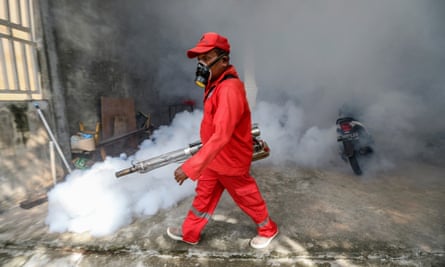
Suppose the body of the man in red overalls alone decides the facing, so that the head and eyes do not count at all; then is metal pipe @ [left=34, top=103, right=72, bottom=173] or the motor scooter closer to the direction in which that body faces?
the metal pipe

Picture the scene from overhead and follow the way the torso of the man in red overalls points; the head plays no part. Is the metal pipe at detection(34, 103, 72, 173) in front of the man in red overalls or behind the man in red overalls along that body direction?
in front

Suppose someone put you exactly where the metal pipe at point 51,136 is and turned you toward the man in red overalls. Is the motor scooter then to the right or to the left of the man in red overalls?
left

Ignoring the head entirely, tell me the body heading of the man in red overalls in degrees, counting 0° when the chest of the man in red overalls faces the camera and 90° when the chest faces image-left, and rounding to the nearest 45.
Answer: approximately 90°

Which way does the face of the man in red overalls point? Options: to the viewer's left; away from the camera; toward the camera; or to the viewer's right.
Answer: to the viewer's left

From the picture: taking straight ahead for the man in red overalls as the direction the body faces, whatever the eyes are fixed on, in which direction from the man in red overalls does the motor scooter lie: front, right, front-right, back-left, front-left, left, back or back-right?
back-right

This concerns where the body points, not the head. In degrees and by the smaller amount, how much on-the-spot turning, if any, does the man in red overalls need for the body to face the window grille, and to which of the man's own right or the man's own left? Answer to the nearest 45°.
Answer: approximately 45° to the man's own right

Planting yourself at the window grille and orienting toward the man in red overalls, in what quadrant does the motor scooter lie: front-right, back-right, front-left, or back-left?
front-left
